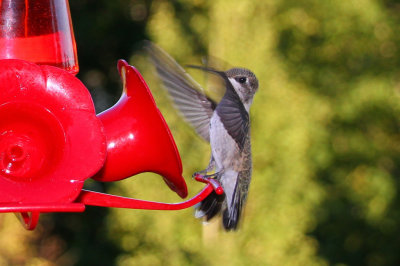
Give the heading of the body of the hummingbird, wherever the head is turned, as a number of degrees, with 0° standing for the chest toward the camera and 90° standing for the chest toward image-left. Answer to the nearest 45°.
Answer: approximately 90°
